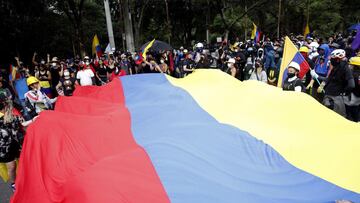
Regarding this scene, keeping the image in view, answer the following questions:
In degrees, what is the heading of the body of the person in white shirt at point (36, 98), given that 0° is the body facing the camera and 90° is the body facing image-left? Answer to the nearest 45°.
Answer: approximately 315°

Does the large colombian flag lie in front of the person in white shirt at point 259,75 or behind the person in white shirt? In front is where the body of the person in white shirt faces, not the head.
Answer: in front

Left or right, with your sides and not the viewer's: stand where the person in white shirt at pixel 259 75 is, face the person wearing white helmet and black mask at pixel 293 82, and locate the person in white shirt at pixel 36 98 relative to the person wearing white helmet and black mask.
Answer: right

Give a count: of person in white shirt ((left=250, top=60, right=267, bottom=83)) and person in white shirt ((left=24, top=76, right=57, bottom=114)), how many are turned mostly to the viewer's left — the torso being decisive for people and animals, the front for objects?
0

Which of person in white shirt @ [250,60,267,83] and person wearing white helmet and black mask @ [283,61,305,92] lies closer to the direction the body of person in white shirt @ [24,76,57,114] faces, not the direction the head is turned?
the person wearing white helmet and black mask

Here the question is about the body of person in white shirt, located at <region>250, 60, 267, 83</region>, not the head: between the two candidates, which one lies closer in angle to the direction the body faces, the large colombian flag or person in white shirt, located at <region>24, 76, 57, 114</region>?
the large colombian flag

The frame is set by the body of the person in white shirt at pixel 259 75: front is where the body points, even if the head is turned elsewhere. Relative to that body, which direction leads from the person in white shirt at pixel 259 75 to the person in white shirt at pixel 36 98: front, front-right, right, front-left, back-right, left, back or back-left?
front-right
